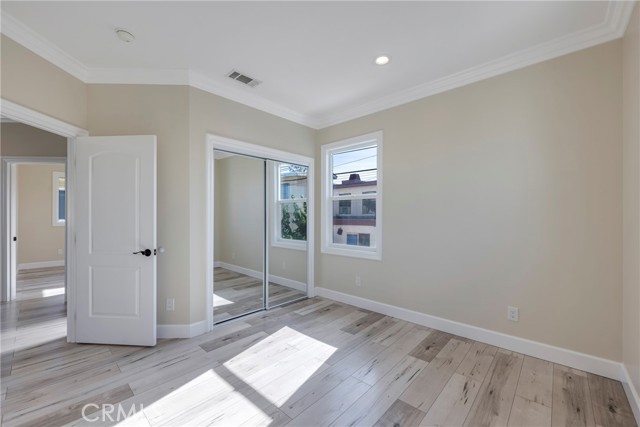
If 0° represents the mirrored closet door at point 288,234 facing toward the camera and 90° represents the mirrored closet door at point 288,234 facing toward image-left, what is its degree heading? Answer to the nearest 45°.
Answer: approximately 315°

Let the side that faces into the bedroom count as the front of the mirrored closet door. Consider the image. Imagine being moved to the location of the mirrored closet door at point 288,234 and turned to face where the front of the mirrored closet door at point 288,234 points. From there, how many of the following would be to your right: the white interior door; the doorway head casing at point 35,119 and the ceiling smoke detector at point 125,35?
3

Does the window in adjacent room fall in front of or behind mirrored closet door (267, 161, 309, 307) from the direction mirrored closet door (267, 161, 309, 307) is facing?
behind

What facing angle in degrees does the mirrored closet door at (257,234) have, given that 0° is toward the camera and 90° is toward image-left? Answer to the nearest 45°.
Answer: approximately 315°

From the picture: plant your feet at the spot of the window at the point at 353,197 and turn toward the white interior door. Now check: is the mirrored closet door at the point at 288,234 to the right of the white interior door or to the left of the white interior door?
right

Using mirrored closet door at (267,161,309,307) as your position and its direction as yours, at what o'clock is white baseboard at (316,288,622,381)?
The white baseboard is roughly at 12 o'clock from the mirrored closet door.
